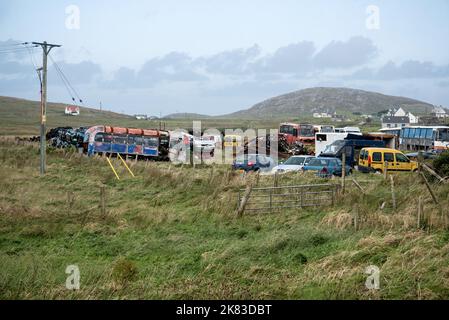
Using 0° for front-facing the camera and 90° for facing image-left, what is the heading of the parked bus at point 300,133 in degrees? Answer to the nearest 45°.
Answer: approximately 315°

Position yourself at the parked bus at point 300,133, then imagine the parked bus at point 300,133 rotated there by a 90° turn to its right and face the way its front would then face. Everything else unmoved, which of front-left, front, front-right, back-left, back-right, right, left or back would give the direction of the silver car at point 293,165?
front-left

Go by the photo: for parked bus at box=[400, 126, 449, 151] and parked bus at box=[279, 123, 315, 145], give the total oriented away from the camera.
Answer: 0

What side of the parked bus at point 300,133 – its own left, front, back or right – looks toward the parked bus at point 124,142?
right

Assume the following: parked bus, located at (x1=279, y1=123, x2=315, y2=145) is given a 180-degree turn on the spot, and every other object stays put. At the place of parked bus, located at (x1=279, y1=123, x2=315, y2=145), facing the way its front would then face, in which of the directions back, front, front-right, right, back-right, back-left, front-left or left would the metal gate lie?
back-left
